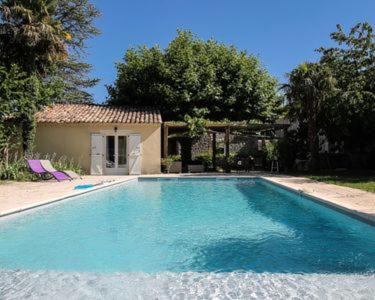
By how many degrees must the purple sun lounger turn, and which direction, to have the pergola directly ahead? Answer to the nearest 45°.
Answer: approximately 45° to its left

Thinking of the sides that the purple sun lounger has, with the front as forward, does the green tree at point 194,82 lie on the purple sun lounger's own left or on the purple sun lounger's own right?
on the purple sun lounger's own left

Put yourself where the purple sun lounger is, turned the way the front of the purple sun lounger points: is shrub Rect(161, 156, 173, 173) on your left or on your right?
on your left

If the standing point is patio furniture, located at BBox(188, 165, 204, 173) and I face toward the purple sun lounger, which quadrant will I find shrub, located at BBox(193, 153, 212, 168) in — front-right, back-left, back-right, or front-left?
back-right

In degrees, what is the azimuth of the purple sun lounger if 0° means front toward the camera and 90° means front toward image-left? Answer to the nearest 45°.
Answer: approximately 315°

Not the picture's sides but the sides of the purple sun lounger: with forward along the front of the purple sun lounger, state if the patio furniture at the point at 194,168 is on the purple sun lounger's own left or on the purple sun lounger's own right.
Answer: on the purple sun lounger's own left
